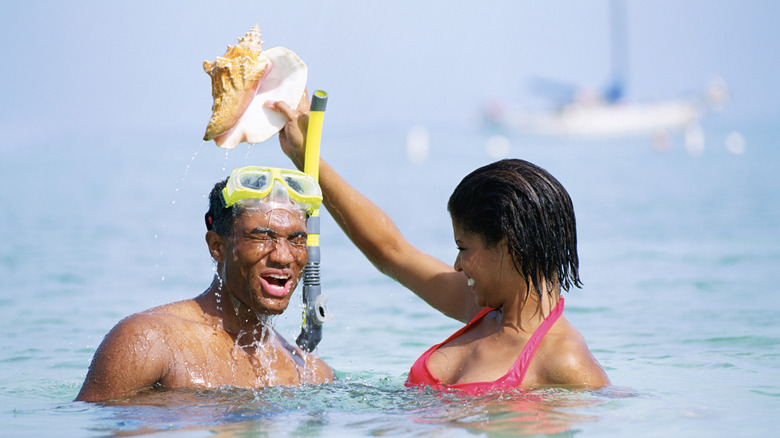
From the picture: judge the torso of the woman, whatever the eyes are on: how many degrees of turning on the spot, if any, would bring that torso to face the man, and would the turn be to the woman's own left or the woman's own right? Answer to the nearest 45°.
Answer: approximately 45° to the woman's own right

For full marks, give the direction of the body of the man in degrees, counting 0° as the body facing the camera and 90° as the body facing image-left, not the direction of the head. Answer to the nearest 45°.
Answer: approximately 315°

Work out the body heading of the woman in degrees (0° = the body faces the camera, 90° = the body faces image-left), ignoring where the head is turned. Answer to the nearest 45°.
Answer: approximately 45°

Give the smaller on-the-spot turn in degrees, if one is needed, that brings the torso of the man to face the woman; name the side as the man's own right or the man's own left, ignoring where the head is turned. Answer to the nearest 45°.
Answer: approximately 45° to the man's own left

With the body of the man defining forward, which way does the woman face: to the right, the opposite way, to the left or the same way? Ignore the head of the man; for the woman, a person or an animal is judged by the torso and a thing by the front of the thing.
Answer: to the right
